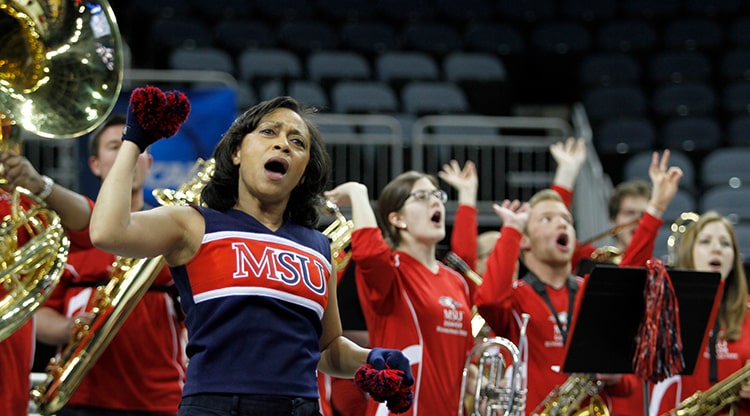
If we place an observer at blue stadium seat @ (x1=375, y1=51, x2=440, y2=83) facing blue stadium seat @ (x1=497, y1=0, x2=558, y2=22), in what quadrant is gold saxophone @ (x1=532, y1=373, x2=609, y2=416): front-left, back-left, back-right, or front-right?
back-right

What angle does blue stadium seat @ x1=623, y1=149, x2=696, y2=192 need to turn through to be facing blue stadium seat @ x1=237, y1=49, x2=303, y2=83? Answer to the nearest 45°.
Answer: approximately 90° to its right

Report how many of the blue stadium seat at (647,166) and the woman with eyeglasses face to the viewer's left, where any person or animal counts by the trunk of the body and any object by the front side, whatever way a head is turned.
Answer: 0

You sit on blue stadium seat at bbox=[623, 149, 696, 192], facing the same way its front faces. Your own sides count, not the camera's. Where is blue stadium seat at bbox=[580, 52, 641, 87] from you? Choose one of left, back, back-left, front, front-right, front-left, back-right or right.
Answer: back

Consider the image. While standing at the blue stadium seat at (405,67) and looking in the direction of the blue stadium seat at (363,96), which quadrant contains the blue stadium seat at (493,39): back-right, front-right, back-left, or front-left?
back-left

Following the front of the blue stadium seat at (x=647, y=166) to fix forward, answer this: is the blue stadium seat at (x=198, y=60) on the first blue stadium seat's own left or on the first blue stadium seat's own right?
on the first blue stadium seat's own right

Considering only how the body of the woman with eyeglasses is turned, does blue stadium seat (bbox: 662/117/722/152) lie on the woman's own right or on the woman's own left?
on the woman's own left

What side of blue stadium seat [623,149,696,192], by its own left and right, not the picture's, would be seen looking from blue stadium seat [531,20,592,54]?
back

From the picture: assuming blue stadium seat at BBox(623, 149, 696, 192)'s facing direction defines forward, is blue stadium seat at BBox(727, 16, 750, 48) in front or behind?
behind

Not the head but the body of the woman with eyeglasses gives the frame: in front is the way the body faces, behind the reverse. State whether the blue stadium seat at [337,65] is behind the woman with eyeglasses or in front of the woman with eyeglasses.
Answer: behind

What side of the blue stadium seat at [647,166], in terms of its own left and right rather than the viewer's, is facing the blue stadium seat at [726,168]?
left

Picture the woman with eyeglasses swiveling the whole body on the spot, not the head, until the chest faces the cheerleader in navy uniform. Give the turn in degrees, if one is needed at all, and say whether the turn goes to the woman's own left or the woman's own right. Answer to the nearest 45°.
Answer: approximately 45° to the woman's own right

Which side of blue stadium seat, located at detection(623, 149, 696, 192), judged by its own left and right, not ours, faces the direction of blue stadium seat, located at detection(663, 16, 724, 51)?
back

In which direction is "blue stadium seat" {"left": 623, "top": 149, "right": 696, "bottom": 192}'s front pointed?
toward the camera
